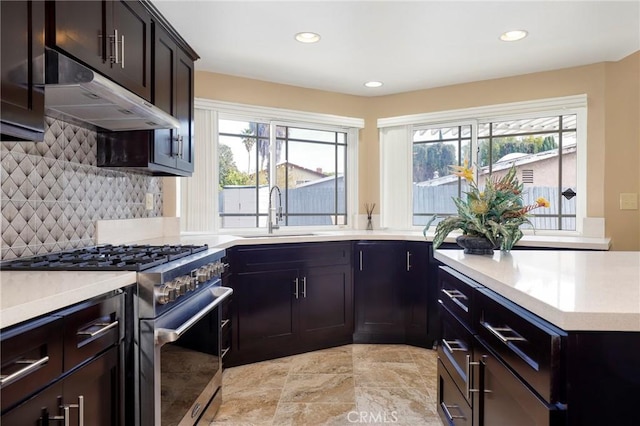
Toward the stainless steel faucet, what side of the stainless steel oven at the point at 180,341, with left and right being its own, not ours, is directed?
left

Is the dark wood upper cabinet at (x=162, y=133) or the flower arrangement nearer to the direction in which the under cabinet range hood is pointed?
the flower arrangement

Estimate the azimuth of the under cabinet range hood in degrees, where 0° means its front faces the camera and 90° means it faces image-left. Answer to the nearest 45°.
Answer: approximately 315°

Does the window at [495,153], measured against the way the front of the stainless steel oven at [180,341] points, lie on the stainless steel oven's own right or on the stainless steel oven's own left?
on the stainless steel oven's own left

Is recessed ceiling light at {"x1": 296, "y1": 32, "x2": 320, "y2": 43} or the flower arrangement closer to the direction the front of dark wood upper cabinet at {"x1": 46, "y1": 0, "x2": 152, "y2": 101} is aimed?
the flower arrangement

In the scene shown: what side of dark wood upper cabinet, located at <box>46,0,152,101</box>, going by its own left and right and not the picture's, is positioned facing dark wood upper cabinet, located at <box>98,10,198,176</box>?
left

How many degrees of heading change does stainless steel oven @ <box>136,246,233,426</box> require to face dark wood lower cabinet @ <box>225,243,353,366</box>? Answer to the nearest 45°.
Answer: approximately 90° to its left

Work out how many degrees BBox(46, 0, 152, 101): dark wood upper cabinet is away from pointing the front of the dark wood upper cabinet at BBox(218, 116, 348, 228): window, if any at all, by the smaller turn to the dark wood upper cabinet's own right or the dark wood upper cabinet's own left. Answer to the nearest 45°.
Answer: approximately 90° to the dark wood upper cabinet's own left

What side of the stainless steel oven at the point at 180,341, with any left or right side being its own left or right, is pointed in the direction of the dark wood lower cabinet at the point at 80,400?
right

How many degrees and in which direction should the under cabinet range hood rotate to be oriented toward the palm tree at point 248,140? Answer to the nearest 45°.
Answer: approximately 90° to its left

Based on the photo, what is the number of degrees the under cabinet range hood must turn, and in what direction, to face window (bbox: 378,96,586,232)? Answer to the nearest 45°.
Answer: approximately 45° to its left
